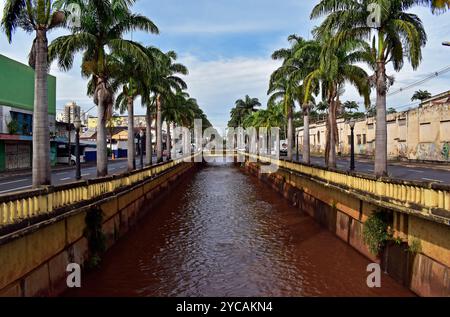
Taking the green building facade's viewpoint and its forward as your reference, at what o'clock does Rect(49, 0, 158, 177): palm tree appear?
The palm tree is roughly at 1 o'clock from the green building facade.

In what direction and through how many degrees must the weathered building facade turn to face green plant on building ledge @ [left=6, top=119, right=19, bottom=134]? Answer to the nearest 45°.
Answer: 0° — it already faces it

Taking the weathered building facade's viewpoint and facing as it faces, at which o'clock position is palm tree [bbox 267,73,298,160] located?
The palm tree is roughly at 12 o'clock from the weathered building facade.

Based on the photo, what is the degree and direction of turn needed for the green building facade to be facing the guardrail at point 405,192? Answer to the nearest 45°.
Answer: approximately 45° to its right

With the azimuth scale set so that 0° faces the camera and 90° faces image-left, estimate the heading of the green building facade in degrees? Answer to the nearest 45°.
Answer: approximately 315°

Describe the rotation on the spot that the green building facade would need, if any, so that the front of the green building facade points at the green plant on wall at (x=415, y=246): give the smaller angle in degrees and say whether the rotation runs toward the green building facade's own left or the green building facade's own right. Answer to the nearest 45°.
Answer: approximately 45° to the green building facade's own right

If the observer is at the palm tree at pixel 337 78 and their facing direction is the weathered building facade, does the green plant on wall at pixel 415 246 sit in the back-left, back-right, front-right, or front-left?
back-right

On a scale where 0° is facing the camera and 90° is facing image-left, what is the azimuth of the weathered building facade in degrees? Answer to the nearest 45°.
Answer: approximately 45°
